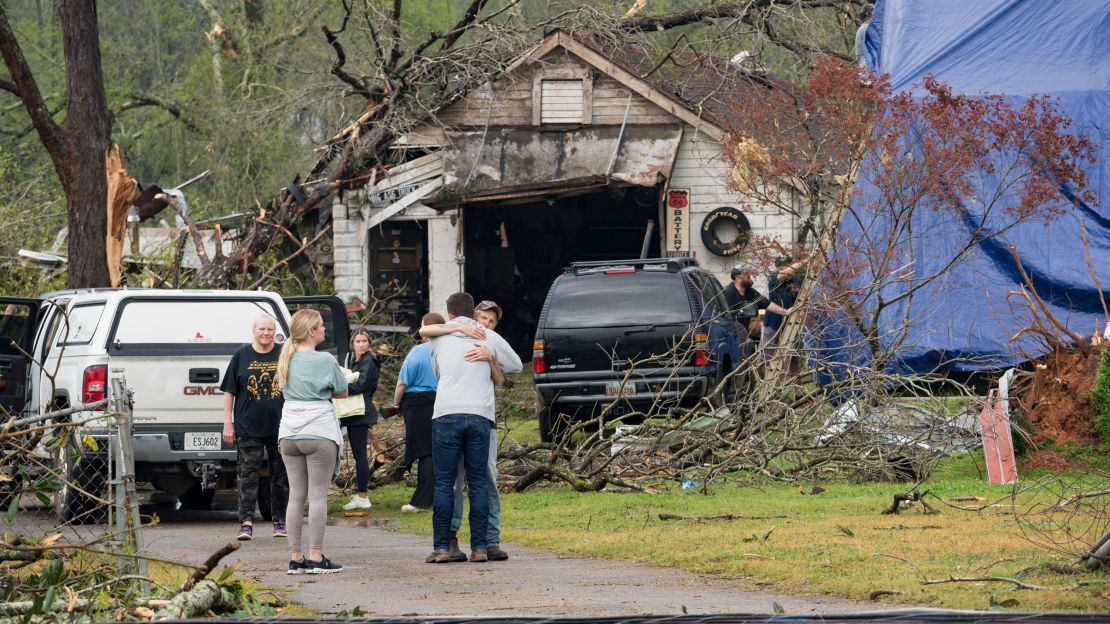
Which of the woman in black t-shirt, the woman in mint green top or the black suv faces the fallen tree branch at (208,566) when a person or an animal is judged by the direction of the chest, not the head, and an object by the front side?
the woman in black t-shirt

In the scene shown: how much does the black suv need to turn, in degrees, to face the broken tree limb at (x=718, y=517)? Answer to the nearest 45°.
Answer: approximately 180°

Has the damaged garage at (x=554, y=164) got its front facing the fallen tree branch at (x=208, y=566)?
yes

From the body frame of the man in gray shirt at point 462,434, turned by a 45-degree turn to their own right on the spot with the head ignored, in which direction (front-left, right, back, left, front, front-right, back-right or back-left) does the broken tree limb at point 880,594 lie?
right

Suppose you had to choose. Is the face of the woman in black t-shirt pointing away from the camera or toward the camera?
toward the camera

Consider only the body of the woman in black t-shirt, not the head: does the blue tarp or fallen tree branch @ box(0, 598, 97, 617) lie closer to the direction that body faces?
the fallen tree branch

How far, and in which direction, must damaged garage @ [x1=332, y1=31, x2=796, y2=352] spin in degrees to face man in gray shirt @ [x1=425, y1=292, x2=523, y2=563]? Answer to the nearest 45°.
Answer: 0° — it already faces them

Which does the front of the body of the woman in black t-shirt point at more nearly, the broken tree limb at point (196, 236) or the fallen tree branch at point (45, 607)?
the fallen tree branch

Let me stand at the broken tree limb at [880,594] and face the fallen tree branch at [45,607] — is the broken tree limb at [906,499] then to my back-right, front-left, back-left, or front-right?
back-right

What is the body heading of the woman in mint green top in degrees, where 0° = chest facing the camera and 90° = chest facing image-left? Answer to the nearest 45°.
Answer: approximately 225°

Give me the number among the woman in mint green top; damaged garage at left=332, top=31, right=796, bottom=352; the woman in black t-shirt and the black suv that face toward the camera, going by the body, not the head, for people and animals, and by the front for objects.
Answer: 2

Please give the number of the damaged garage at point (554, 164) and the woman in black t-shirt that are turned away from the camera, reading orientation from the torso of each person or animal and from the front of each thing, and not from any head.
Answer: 0

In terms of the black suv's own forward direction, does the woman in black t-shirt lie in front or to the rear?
to the rear

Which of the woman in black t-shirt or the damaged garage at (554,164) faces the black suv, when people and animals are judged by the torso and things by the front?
the damaged garage

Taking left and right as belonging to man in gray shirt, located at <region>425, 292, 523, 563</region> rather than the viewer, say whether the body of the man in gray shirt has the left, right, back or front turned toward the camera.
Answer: back

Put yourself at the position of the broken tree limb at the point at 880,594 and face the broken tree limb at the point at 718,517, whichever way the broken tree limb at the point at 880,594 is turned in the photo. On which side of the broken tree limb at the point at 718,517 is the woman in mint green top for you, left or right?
left

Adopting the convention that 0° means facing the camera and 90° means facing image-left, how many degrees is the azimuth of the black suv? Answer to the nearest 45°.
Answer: approximately 180°

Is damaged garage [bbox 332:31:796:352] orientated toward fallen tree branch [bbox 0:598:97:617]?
yes

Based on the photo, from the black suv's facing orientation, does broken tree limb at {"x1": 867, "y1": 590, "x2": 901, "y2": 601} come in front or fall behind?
behind

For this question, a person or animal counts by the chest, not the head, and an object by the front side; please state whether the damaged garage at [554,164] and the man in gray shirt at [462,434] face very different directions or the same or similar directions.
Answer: very different directions

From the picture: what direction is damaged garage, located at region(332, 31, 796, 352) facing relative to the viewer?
toward the camera

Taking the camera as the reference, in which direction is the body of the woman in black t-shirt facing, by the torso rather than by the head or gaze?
toward the camera

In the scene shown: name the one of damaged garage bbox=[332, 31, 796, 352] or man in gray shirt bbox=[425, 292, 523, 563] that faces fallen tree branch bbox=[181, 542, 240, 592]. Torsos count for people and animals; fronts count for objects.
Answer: the damaged garage

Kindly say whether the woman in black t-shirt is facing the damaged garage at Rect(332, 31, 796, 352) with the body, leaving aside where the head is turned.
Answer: no
